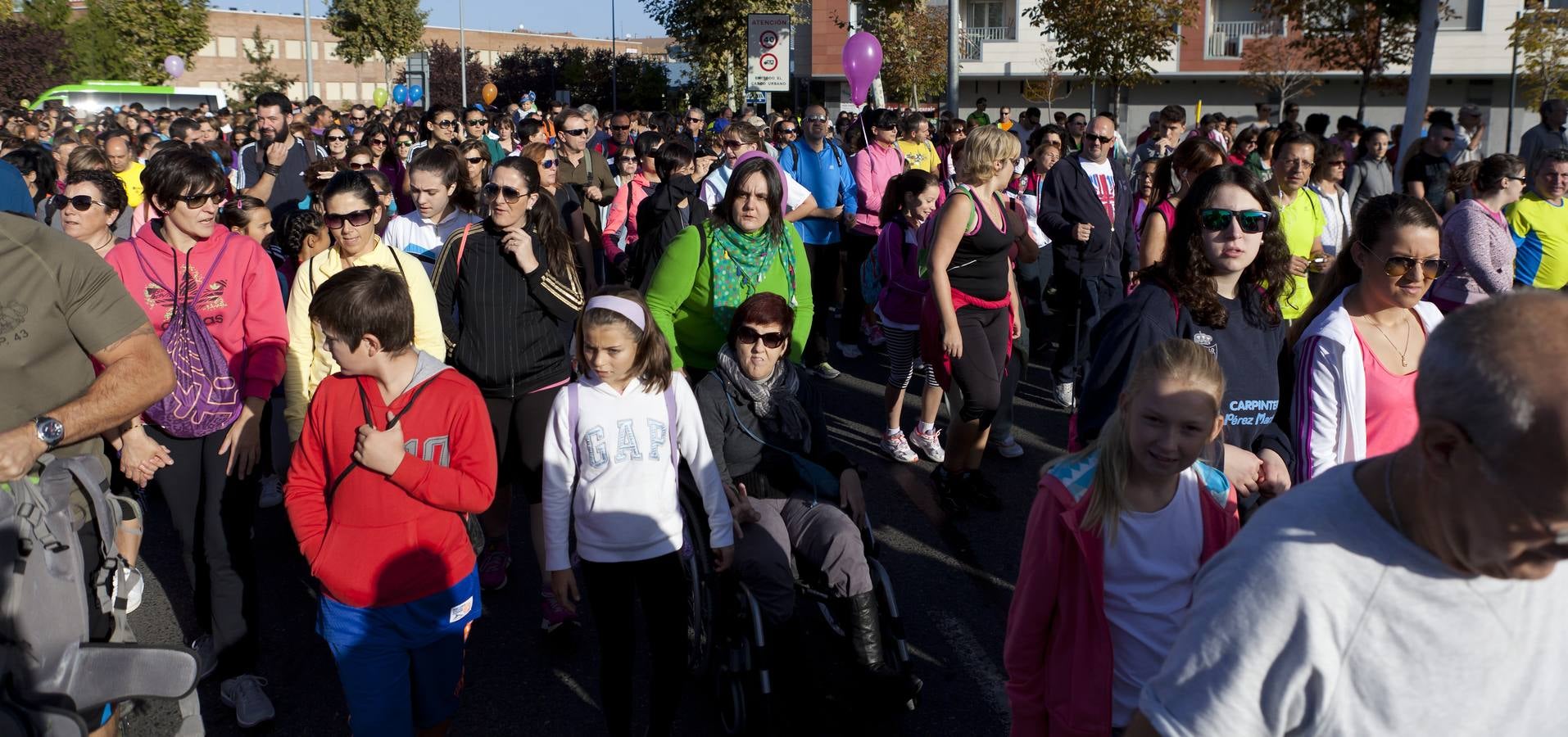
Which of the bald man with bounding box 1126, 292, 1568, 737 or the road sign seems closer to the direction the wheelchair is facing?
the bald man

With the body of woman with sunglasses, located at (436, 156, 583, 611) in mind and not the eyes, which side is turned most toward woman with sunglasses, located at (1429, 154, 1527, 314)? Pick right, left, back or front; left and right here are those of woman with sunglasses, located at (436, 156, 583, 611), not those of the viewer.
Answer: left

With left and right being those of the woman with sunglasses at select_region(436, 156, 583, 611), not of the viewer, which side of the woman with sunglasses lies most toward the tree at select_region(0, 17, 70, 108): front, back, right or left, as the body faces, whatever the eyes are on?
back

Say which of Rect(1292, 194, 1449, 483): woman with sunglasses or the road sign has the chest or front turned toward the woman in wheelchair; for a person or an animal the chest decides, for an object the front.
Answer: the road sign

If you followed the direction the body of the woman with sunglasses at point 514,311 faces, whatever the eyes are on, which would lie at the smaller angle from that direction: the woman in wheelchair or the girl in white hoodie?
the girl in white hoodie

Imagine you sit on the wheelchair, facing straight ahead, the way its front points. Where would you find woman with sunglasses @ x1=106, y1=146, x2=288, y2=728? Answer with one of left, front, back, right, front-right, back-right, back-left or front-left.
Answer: back-right

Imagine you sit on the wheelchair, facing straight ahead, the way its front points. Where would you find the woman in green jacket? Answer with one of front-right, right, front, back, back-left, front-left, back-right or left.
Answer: back-left

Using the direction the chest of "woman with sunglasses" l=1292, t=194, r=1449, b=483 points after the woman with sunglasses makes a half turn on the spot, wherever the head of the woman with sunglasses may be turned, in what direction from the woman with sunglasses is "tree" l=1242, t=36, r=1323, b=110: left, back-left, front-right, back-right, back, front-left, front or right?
front-right

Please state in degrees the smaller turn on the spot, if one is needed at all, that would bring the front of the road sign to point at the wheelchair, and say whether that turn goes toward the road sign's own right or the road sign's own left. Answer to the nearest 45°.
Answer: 0° — it already faces it

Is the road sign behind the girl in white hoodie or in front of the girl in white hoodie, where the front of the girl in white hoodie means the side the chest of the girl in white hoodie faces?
behind

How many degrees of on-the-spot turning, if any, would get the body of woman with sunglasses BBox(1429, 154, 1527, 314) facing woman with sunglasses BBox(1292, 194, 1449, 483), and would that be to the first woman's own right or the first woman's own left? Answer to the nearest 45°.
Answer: approximately 90° to the first woman's own right
